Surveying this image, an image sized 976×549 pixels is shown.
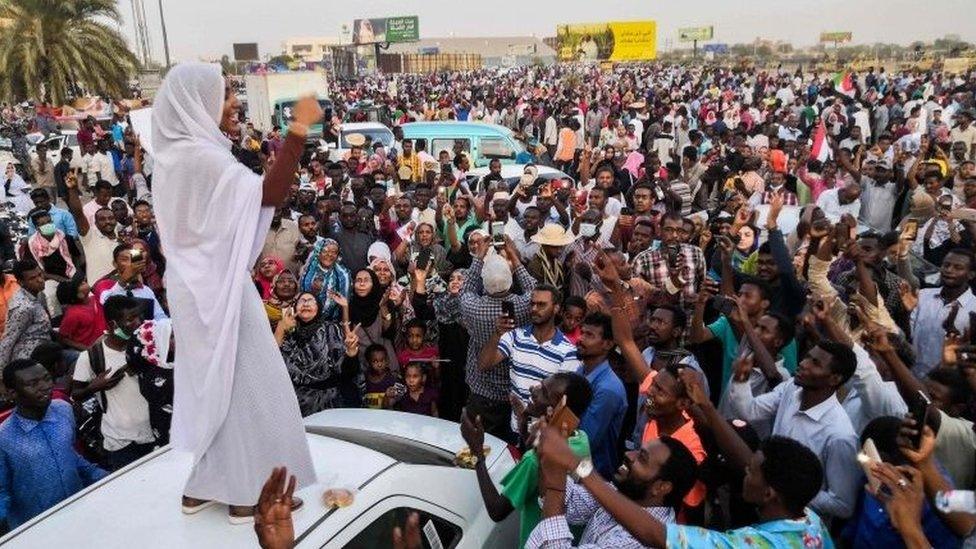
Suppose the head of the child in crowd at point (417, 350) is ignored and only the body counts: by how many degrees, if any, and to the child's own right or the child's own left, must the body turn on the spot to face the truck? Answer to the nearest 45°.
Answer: approximately 180°

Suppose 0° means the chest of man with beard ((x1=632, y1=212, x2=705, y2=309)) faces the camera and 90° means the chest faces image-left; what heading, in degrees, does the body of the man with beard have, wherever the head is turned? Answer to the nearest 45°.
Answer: approximately 0°

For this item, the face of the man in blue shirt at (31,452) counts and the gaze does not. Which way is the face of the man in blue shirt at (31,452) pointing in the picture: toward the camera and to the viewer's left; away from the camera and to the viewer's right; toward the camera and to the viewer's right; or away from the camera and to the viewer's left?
toward the camera and to the viewer's right

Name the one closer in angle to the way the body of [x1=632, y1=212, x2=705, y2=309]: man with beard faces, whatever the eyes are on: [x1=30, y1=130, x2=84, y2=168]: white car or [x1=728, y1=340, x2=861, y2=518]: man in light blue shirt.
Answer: the man in light blue shirt

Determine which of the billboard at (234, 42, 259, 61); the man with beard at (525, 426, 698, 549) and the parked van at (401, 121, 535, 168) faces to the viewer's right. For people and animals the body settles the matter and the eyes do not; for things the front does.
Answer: the parked van

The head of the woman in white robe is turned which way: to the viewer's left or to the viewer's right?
to the viewer's right

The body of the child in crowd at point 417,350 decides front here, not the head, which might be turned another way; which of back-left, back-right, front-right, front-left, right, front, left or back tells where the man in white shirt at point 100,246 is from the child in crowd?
back-right

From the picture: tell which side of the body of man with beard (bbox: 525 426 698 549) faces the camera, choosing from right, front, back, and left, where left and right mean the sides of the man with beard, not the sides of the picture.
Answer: left

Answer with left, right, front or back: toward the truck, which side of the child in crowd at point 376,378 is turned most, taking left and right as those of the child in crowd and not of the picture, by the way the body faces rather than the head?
back

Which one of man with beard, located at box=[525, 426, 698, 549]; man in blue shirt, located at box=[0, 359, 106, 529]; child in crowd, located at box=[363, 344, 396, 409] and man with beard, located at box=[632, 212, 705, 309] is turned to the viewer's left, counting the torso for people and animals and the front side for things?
man with beard, located at box=[525, 426, 698, 549]

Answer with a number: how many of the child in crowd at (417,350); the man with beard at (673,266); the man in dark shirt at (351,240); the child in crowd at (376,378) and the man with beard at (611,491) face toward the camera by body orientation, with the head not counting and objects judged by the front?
4

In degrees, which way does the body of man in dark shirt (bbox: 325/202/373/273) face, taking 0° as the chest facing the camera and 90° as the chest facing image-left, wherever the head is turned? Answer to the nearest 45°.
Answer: approximately 0°

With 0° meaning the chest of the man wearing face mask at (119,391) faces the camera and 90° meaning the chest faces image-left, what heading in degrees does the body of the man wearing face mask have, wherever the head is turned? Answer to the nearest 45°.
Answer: approximately 315°
